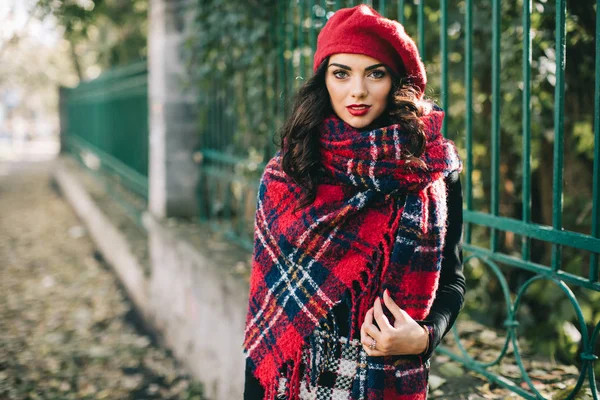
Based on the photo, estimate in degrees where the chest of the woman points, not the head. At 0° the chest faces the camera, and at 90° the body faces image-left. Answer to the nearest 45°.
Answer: approximately 0°

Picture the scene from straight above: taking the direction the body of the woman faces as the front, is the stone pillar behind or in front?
behind

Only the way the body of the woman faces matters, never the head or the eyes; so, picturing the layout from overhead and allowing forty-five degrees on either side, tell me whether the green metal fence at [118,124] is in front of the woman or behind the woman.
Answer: behind

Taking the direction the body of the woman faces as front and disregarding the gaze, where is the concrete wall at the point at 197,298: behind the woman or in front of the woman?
behind
